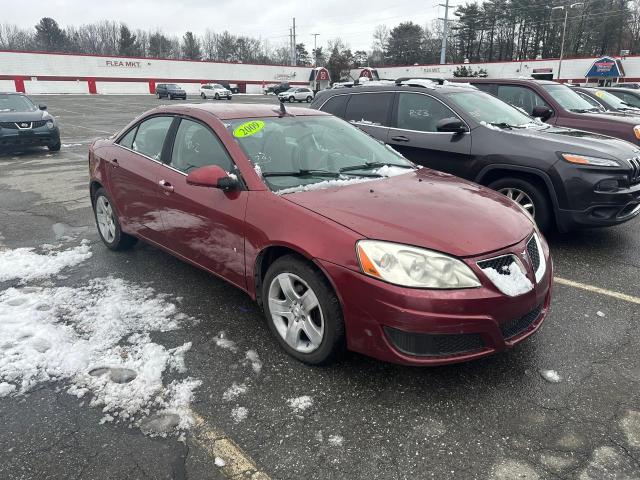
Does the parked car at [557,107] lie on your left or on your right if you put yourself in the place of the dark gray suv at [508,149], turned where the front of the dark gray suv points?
on your left

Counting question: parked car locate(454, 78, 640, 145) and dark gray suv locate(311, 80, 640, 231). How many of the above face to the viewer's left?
0

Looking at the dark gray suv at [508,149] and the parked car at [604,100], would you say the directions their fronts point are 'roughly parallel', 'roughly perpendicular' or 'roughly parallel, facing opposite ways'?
roughly parallel

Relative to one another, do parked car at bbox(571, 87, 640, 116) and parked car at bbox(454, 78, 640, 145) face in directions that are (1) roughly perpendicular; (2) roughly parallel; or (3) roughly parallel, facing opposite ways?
roughly parallel

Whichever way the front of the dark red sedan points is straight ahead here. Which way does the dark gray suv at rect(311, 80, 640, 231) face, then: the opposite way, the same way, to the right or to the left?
the same way

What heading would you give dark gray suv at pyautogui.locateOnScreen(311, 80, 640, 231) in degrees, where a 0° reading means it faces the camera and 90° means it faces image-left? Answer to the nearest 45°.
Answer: approximately 315°

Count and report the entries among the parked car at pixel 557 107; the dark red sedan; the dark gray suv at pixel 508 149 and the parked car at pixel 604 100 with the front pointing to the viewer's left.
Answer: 0

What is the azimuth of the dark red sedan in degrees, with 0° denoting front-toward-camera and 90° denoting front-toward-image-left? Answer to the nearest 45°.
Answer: approximately 315°

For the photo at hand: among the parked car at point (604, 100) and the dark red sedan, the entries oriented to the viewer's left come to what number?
0

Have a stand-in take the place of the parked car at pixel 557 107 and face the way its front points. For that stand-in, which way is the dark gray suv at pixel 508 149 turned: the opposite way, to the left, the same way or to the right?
the same way

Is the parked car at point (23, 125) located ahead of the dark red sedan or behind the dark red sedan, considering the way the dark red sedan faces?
behind

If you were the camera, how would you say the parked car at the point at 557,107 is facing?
facing the viewer and to the right of the viewer

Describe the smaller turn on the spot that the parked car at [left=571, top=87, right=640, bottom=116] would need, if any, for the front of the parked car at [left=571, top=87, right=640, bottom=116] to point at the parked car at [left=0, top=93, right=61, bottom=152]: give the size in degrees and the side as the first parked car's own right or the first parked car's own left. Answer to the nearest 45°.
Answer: approximately 135° to the first parked car's own right

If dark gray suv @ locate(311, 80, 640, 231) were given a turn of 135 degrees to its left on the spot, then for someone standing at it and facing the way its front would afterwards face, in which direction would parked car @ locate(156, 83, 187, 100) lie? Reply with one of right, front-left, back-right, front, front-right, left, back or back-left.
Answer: front-left
